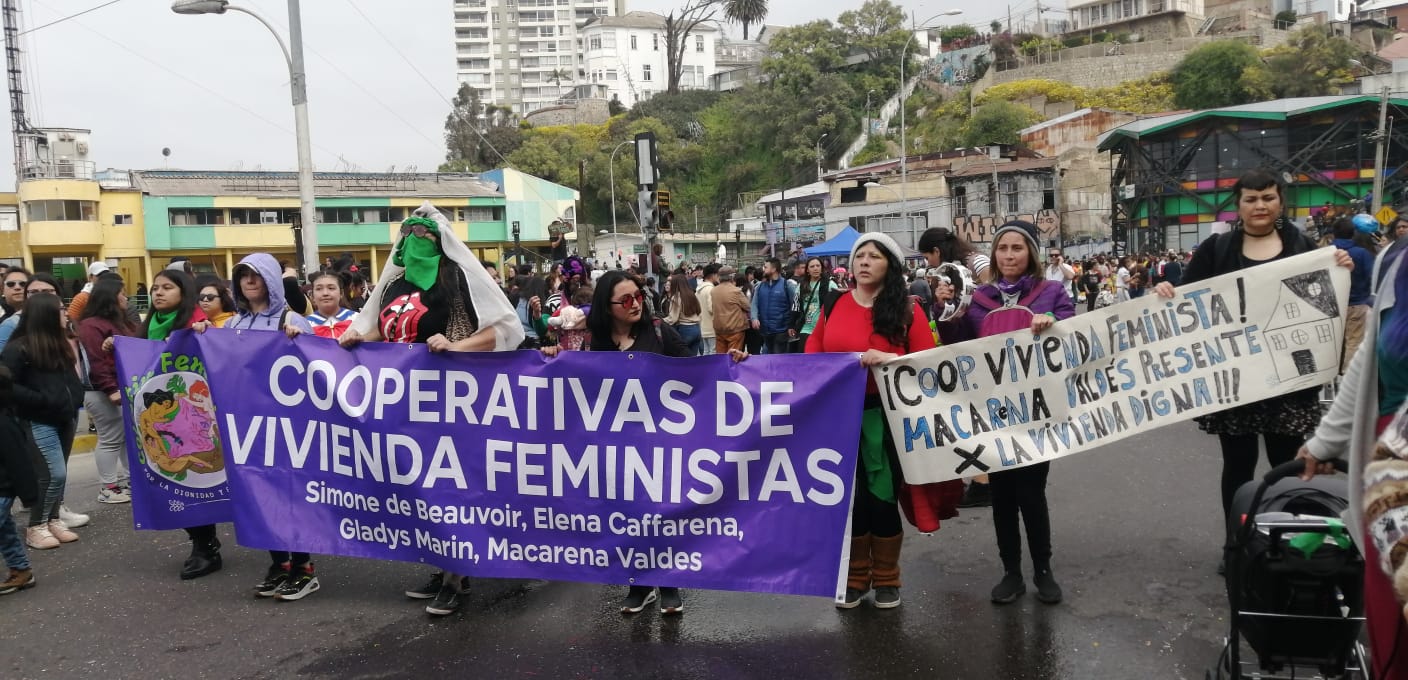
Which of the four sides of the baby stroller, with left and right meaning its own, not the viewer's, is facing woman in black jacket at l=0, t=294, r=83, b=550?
left

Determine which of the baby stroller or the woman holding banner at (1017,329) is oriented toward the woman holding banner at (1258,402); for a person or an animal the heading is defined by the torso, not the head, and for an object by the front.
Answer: the baby stroller

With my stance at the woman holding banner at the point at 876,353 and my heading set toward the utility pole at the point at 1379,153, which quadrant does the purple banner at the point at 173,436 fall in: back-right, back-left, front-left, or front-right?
back-left

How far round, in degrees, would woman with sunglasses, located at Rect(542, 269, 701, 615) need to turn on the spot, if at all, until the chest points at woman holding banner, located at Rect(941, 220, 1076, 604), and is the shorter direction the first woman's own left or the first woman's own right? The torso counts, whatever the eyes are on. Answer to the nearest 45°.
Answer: approximately 90° to the first woman's own left

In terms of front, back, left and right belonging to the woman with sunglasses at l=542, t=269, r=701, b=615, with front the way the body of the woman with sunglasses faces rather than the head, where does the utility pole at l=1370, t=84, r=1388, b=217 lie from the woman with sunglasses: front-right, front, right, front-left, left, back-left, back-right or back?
back-left

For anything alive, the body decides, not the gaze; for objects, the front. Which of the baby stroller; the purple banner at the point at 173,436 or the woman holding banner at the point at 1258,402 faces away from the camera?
the baby stroller

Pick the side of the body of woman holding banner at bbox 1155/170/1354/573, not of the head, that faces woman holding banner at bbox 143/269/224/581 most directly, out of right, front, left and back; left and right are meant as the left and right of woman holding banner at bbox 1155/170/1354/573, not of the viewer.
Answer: right

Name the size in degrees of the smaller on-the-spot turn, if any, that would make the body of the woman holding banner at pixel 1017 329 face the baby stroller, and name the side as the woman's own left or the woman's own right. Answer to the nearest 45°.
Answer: approximately 45° to the woman's own left

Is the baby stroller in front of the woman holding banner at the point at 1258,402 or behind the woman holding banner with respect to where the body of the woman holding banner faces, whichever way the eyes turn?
in front

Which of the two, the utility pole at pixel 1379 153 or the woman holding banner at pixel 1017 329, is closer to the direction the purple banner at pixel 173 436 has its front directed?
the woman holding banner

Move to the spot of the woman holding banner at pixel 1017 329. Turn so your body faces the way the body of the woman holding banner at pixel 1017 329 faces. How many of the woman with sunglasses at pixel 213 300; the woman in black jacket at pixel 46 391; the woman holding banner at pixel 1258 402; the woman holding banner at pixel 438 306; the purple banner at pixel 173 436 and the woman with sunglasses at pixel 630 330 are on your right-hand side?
5

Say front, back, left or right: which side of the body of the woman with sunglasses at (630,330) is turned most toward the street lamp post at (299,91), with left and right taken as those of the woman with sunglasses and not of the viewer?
back

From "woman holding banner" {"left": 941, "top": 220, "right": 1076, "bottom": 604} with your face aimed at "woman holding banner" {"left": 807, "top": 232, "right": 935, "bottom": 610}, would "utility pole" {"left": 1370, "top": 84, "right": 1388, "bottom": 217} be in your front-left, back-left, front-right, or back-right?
back-right

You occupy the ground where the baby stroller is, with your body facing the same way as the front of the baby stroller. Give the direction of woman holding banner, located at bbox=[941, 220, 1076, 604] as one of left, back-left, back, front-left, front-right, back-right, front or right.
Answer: front-left
